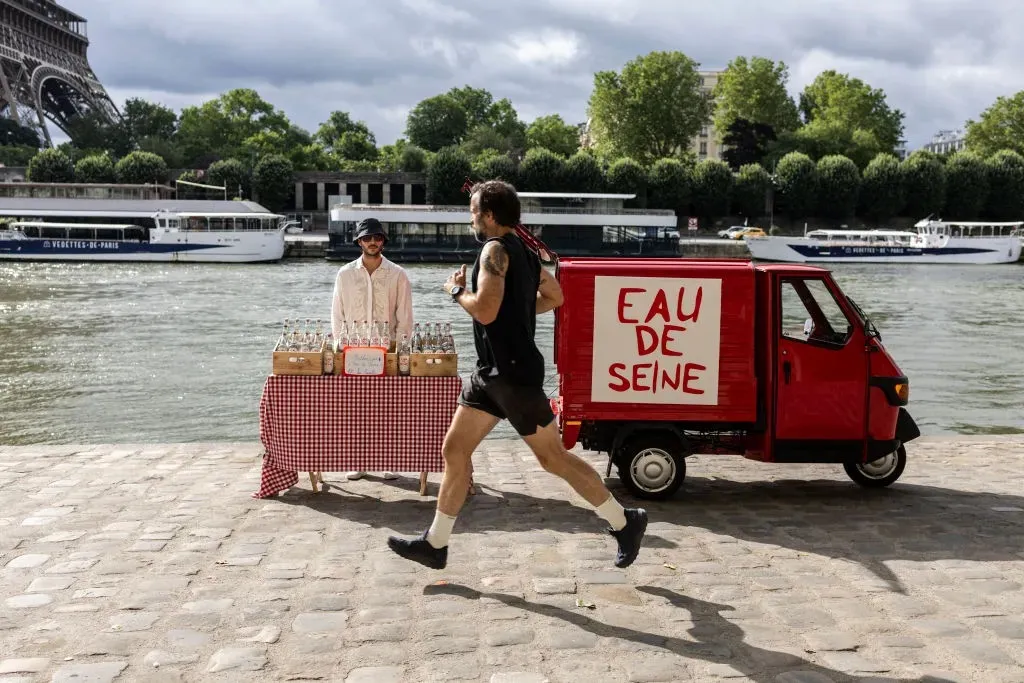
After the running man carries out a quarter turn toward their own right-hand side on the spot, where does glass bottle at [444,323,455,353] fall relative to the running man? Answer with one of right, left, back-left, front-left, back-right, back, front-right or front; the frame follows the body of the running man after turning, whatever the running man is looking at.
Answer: front

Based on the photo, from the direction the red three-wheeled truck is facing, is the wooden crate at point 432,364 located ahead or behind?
behind

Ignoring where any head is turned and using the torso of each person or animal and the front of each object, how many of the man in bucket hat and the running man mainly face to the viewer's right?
0

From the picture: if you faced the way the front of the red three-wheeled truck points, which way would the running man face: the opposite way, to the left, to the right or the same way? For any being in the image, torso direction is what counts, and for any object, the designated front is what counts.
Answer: the opposite way

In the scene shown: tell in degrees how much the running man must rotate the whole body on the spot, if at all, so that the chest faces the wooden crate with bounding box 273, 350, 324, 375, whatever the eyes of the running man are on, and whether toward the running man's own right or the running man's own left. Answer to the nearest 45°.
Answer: approximately 45° to the running man's own right

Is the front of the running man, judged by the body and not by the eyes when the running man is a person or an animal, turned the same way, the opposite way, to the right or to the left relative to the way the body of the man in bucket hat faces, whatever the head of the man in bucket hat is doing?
to the right

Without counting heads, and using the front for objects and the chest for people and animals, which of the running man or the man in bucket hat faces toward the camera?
the man in bucket hat

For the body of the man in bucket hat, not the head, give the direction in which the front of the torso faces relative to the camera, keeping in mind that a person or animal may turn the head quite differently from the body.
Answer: toward the camera

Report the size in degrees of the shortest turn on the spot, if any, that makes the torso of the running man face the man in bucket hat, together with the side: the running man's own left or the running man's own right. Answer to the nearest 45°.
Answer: approximately 90° to the running man's own right

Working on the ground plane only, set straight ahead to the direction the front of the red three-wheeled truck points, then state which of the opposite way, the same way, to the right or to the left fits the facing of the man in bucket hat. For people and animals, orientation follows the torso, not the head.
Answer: to the right

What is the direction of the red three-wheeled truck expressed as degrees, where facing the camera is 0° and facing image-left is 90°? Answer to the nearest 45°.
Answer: approximately 270°

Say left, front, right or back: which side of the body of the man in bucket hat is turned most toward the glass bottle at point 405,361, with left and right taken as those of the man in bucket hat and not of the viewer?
front

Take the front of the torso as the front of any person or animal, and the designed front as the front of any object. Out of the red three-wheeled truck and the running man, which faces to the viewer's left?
the running man

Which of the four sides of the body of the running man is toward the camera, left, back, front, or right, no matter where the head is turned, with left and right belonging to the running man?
left

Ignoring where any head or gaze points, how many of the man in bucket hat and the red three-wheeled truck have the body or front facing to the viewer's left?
0

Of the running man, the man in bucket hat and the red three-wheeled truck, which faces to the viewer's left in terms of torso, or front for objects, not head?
the running man

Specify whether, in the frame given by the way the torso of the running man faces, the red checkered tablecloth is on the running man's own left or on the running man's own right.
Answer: on the running man's own right
